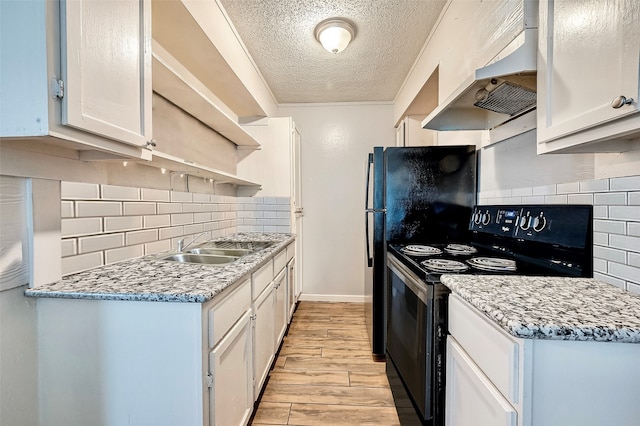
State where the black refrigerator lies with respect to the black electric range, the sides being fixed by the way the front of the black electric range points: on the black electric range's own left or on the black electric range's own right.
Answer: on the black electric range's own right

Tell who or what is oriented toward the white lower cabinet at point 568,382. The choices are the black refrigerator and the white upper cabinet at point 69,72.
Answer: the white upper cabinet

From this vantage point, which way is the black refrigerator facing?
to the viewer's left

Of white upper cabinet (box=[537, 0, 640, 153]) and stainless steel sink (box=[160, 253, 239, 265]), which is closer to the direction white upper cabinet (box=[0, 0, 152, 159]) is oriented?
the white upper cabinet

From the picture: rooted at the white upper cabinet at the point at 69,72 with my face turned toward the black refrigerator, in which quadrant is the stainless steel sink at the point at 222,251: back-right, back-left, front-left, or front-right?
front-left

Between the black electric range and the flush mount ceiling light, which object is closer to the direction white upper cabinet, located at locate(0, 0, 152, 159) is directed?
the black electric range

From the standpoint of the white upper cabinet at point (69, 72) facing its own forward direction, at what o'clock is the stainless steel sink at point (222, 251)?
The stainless steel sink is roughly at 9 o'clock from the white upper cabinet.

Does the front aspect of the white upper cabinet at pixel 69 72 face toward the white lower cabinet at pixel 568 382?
yes

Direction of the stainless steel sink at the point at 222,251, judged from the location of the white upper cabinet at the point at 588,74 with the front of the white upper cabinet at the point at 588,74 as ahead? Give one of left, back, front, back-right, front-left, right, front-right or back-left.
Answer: front-right

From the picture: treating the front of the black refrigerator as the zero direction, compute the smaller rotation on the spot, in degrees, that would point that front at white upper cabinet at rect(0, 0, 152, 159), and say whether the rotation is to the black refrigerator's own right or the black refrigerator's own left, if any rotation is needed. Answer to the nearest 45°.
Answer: approximately 45° to the black refrigerator's own left

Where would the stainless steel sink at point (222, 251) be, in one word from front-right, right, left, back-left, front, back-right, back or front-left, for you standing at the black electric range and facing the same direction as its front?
front-right

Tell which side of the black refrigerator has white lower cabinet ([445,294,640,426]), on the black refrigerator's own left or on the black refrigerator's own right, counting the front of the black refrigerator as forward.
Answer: on the black refrigerator's own left

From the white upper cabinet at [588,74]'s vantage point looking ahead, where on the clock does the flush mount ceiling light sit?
The flush mount ceiling light is roughly at 2 o'clock from the white upper cabinet.

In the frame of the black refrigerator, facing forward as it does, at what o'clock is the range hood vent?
The range hood vent is roughly at 8 o'clock from the black refrigerator.

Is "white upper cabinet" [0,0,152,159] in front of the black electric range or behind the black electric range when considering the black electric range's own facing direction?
in front

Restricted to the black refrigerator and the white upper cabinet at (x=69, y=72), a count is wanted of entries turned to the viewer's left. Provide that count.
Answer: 1

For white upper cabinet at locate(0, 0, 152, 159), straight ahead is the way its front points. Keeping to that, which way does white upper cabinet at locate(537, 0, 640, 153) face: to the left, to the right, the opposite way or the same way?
the opposite way
